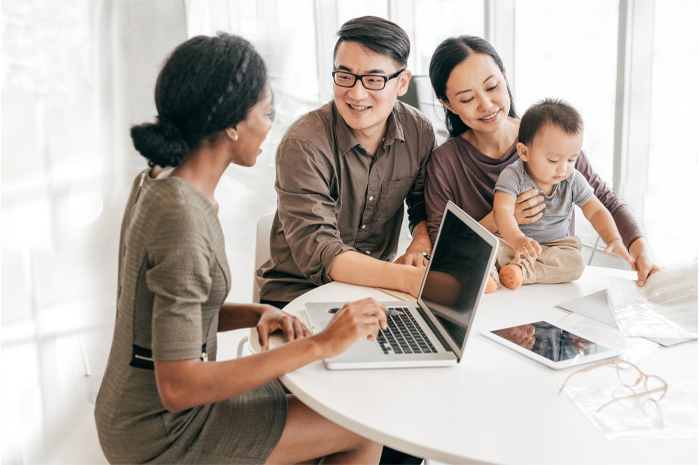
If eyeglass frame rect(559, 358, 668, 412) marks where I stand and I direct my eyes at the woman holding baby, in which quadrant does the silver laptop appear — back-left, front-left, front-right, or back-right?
front-left

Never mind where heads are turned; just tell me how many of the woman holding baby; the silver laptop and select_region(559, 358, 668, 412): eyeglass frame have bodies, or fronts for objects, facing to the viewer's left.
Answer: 1

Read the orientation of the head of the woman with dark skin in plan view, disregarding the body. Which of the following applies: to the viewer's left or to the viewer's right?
to the viewer's right

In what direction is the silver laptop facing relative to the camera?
to the viewer's left

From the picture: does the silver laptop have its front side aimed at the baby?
no

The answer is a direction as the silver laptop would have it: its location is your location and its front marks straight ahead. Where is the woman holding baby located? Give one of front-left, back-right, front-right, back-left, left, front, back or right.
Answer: right

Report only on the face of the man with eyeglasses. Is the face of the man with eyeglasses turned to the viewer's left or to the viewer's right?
to the viewer's left

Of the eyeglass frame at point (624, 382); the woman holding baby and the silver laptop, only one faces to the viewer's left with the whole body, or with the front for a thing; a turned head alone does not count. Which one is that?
the silver laptop

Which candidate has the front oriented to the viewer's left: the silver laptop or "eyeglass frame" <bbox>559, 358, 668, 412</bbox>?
the silver laptop

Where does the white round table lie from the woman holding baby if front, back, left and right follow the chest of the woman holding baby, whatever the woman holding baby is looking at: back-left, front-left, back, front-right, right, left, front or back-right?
front-right
